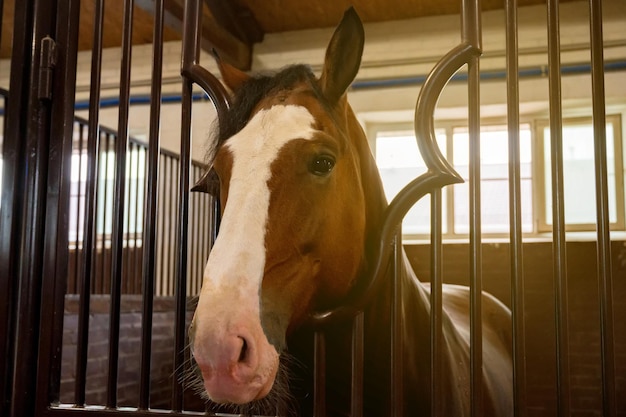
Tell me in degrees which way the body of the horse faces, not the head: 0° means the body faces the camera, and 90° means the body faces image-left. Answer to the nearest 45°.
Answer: approximately 45°

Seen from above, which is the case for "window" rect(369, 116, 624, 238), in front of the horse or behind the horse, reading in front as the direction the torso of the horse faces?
behind

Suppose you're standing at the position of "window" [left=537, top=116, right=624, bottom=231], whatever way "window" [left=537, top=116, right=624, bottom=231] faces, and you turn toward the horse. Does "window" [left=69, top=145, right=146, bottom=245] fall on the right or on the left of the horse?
right

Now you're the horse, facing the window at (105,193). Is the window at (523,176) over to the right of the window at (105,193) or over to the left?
right

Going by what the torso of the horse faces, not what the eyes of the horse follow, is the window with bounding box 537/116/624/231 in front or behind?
behind

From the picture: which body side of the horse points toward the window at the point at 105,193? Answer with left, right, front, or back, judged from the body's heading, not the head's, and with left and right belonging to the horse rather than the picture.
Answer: right
